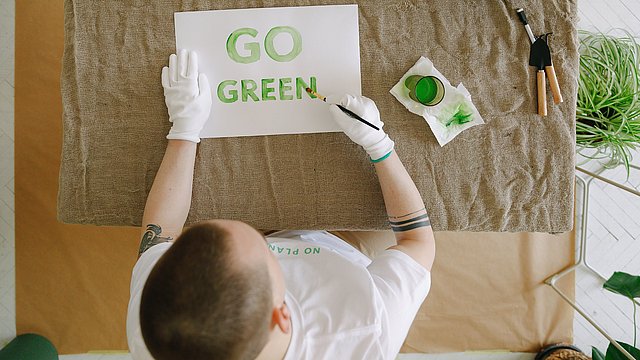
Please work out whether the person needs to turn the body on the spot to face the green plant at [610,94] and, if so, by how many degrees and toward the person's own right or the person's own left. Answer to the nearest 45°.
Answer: approximately 45° to the person's own right

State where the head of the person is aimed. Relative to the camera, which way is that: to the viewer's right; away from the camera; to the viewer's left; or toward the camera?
away from the camera

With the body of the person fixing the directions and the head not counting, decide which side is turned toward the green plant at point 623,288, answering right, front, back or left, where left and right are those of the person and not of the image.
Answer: right

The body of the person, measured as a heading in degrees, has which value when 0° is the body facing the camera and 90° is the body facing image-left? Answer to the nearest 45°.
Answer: approximately 180°
